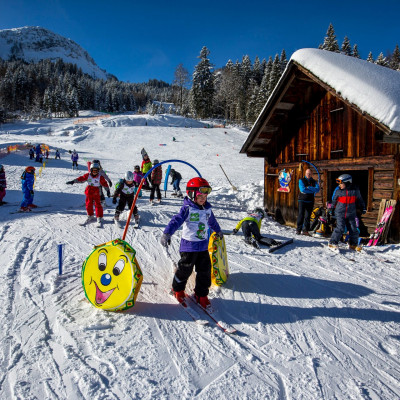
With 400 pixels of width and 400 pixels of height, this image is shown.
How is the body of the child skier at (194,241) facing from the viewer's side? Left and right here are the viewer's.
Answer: facing the viewer and to the right of the viewer

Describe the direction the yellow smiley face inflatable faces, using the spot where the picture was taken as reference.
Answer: facing the viewer and to the left of the viewer

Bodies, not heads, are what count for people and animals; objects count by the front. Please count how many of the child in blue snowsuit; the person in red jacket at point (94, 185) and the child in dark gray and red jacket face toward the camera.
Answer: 2

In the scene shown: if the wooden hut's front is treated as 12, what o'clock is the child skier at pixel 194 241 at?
The child skier is roughly at 11 o'clock from the wooden hut.

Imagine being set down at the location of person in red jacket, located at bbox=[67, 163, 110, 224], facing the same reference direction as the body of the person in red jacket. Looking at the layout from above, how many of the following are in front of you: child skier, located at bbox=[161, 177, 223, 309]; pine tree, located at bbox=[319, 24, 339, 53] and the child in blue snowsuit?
1

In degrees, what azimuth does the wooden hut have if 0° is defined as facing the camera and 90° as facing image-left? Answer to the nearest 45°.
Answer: approximately 45°

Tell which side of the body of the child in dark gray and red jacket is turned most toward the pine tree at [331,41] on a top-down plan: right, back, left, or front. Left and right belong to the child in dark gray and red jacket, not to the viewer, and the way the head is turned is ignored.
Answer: back

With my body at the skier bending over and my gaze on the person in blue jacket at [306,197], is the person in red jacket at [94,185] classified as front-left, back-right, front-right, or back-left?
back-left

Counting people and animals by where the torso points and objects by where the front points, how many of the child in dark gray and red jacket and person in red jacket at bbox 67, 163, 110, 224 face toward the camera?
2

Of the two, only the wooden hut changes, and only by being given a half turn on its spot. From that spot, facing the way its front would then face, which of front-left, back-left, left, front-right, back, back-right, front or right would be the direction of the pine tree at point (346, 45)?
front-left

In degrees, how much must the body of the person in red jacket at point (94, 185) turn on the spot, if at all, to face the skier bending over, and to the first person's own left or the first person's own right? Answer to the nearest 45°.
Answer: approximately 45° to the first person's own left
